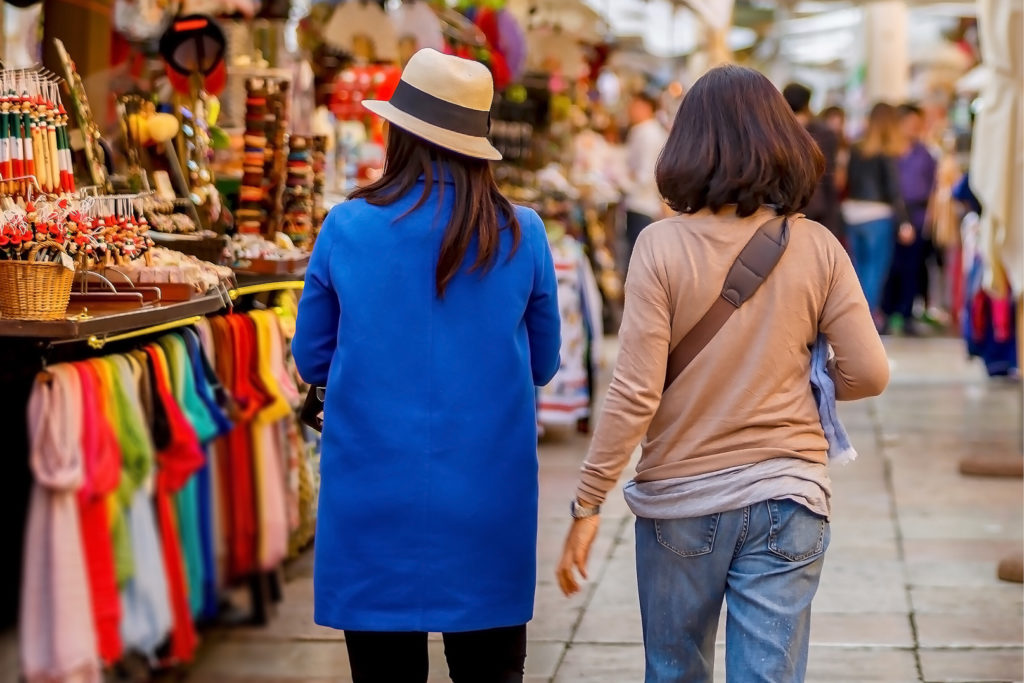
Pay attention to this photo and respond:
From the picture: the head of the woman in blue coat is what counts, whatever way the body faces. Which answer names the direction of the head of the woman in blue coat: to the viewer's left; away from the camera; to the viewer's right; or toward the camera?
away from the camera

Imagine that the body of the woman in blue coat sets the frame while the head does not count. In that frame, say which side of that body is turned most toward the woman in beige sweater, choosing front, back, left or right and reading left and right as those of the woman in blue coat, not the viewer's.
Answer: right

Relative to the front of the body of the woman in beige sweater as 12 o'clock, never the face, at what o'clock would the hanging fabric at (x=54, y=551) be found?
The hanging fabric is roughly at 9 o'clock from the woman in beige sweater.

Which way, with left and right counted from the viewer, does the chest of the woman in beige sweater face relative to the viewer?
facing away from the viewer

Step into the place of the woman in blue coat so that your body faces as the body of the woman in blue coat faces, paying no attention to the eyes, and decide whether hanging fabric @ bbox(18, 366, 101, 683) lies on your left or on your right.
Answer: on your left

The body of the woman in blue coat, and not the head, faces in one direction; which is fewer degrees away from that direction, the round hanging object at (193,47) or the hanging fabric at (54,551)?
the round hanging object

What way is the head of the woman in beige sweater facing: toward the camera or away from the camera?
away from the camera

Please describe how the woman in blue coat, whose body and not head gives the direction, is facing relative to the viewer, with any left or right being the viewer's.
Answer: facing away from the viewer

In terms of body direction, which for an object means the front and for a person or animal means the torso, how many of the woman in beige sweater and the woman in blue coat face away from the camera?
2

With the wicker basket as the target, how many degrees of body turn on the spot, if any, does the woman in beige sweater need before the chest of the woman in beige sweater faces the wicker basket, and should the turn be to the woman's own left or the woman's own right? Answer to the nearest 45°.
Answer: approximately 90° to the woman's own left
